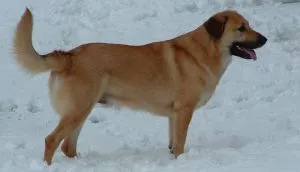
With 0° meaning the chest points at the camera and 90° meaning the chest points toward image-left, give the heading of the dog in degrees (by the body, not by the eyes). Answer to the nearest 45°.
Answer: approximately 270°
